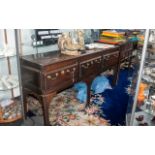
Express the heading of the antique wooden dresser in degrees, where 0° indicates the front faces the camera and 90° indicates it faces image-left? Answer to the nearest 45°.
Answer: approximately 315°
